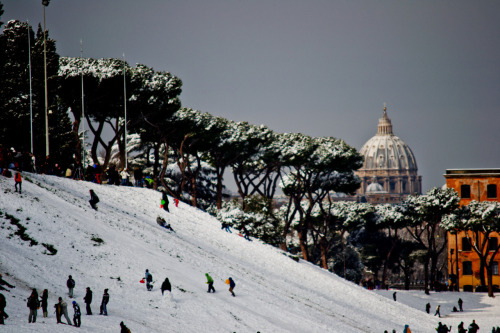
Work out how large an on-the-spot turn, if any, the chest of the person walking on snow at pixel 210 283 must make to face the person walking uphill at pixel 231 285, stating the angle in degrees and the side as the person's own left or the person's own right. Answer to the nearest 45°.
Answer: approximately 135° to the person's own right

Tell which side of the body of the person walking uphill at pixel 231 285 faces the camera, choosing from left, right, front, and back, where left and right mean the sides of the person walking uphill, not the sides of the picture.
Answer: left

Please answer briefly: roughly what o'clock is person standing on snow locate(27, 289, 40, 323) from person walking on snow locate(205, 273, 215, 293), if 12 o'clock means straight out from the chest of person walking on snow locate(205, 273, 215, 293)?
person standing on snow locate(27, 289, 40, 323) is roughly at 10 o'clock from person walking on snow locate(205, 273, 215, 293).

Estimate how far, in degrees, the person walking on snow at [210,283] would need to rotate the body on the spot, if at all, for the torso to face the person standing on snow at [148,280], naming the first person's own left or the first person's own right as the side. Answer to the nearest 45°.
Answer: approximately 45° to the first person's own left

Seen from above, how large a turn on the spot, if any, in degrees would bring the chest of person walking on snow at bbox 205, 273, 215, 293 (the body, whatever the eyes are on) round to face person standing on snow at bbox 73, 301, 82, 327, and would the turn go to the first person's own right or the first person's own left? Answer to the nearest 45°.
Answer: approximately 45° to the first person's own left

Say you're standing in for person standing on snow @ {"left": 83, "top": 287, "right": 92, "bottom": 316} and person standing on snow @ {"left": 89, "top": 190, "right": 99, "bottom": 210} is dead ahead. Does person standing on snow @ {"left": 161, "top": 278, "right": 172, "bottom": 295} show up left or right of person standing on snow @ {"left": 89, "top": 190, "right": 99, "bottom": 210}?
right
